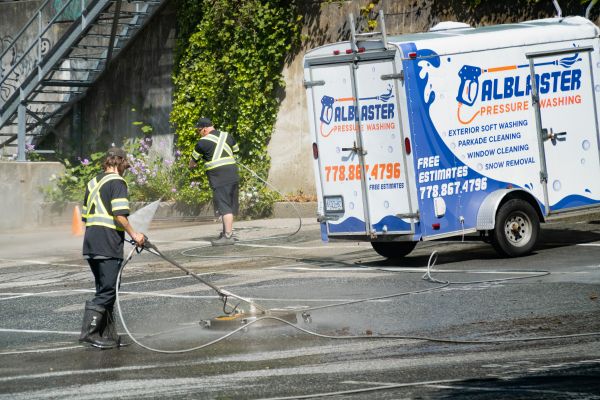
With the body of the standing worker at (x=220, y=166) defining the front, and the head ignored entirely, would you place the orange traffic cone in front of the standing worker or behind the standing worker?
in front

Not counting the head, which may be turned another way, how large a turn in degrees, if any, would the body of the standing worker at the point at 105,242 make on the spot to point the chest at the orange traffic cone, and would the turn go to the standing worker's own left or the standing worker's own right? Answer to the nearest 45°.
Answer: approximately 45° to the standing worker's own left

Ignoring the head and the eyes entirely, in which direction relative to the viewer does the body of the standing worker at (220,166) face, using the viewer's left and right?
facing away from the viewer and to the left of the viewer

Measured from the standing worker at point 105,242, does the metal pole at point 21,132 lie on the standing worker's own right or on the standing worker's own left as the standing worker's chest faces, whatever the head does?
on the standing worker's own left

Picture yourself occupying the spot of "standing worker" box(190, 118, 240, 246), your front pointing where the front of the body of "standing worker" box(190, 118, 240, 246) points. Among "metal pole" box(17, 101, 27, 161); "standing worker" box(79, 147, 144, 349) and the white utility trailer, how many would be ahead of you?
1

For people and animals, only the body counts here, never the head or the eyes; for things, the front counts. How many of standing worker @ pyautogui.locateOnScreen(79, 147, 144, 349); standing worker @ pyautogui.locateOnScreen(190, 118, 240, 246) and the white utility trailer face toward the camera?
0

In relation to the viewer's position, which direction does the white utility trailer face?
facing away from the viewer and to the right of the viewer

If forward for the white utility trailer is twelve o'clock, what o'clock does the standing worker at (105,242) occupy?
The standing worker is roughly at 6 o'clock from the white utility trailer.

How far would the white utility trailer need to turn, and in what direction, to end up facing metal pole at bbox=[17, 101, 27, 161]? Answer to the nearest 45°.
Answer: approximately 90° to its left

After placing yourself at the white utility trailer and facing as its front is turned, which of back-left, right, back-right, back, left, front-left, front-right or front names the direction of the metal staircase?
left

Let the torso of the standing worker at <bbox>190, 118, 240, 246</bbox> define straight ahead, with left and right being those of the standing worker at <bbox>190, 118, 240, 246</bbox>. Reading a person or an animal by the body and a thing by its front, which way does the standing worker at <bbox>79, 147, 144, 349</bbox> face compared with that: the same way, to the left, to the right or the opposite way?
to the right
